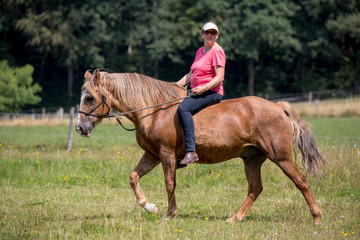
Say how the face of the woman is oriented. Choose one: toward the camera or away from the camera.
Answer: toward the camera

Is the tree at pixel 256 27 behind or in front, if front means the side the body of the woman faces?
behind

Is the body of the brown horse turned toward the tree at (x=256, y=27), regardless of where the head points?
no

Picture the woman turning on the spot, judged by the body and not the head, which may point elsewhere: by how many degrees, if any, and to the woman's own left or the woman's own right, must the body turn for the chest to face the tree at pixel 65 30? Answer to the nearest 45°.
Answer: approximately 135° to the woman's own right

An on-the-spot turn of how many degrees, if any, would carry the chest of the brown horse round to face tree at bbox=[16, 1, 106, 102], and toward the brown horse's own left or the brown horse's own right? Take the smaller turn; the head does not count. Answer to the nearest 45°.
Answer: approximately 90° to the brown horse's own right

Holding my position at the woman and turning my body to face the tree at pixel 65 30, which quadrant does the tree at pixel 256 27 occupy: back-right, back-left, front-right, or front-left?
front-right

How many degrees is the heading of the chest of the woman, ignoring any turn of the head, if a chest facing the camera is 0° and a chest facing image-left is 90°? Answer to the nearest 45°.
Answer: approximately 45°

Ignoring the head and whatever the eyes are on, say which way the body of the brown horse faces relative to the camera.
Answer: to the viewer's left
